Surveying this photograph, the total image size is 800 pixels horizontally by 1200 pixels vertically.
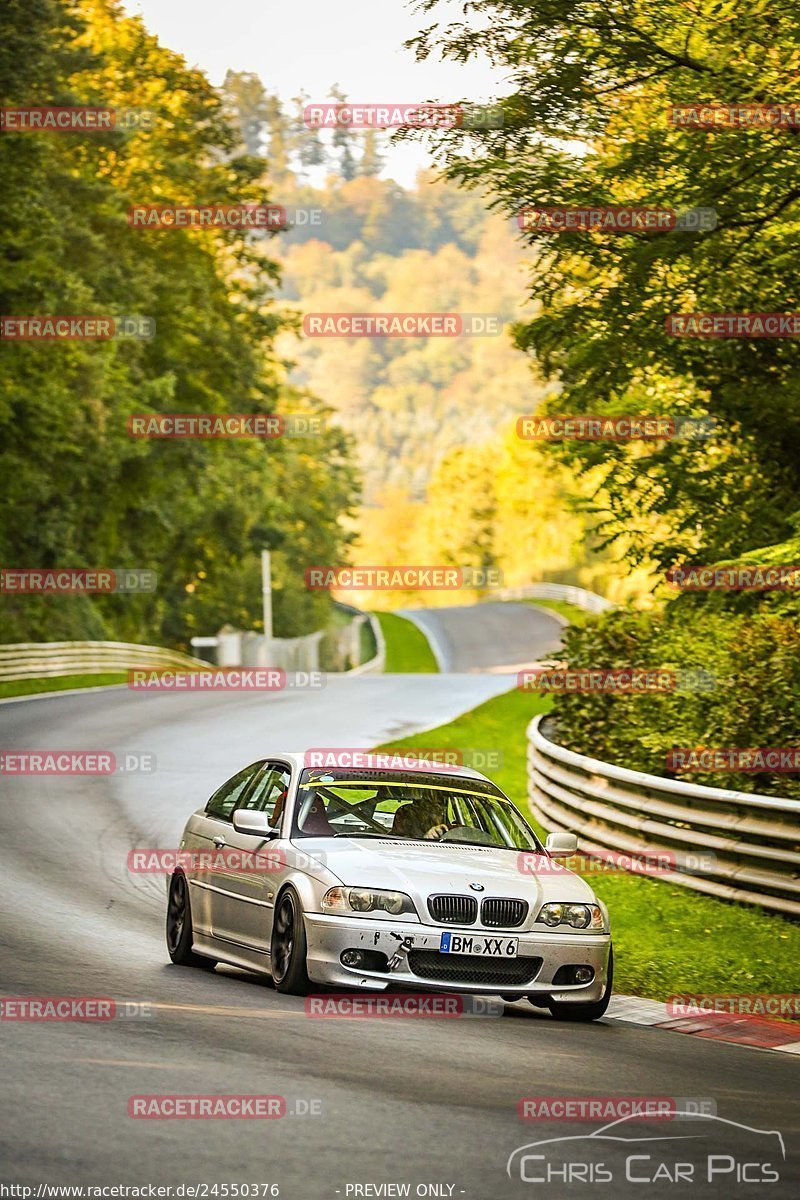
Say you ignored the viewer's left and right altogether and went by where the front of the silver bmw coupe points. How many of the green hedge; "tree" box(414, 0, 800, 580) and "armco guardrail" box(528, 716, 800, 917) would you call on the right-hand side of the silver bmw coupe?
0

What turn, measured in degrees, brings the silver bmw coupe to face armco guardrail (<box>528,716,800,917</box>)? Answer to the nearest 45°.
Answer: approximately 90° to its left

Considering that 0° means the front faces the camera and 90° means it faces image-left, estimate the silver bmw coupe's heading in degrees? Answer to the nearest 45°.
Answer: approximately 315°

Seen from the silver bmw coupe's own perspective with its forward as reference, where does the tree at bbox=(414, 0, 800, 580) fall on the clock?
The tree is roughly at 8 o'clock from the silver bmw coupe.

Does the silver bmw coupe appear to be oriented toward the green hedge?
no
